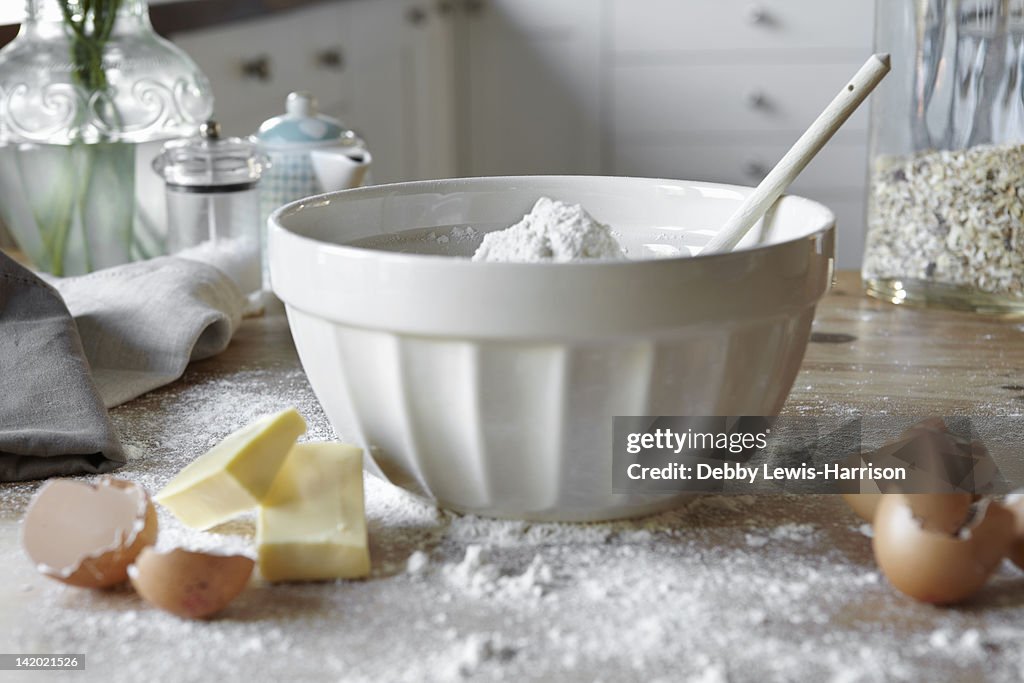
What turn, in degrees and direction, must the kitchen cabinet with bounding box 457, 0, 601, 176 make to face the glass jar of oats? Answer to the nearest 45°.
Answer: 0° — it already faces it

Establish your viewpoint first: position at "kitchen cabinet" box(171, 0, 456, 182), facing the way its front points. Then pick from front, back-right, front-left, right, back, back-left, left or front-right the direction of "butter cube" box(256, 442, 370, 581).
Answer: front-right

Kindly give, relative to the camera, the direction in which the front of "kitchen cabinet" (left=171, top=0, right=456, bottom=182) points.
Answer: facing the viewer and to the right of the viewer

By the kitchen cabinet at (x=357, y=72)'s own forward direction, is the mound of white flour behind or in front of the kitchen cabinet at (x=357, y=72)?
in front

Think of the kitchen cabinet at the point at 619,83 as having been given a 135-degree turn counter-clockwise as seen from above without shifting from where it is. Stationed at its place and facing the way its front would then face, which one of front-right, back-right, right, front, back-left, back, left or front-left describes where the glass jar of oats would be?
back-right

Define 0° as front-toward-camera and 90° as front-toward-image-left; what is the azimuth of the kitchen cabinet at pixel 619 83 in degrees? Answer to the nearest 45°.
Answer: approximately 0°

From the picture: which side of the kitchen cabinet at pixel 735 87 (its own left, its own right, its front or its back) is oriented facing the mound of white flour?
front

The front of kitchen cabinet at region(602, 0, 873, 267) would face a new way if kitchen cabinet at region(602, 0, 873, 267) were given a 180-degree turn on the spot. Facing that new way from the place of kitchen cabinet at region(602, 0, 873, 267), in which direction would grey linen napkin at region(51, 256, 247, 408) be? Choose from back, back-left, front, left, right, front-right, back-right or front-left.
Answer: back

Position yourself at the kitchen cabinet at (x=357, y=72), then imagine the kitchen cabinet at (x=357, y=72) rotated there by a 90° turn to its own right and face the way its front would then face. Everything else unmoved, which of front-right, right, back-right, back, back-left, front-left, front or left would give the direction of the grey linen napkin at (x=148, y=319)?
front-left

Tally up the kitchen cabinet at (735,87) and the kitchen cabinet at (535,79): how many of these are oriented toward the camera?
2

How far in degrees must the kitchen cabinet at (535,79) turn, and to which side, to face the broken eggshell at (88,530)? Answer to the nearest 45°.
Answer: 0° — it already faces it

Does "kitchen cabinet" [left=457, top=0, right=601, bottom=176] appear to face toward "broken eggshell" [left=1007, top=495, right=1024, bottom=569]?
yes

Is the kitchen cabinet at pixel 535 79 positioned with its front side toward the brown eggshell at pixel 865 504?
yes

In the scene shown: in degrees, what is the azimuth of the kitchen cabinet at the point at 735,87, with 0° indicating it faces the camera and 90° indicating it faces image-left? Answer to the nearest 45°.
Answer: approximately 0°

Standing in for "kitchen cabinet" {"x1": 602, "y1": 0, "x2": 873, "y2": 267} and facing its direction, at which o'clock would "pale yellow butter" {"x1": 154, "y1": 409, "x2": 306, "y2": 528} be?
The pale yellow butter is roughly at 12 o'clock from the kitchen cabinet.
